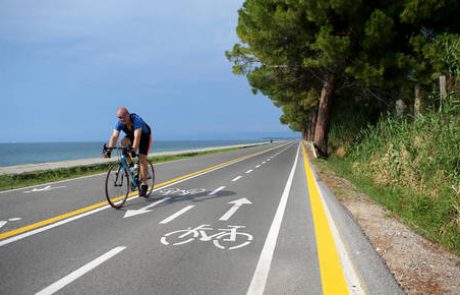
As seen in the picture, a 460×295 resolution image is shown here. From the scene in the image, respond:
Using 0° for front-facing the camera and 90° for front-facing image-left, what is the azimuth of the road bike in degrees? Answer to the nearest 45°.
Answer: approximately 45°

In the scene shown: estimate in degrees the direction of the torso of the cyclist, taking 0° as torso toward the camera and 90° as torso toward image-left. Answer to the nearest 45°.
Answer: approximately 45°
